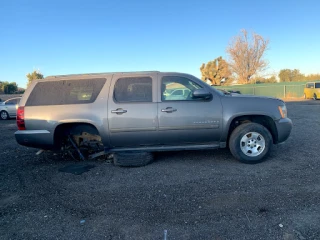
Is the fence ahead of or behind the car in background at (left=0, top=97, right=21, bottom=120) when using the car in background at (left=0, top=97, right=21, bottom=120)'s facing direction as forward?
behind

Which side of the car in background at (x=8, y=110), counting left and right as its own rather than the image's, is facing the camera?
left

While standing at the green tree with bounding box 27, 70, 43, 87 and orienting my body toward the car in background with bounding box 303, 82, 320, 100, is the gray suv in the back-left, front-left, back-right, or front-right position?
front-right

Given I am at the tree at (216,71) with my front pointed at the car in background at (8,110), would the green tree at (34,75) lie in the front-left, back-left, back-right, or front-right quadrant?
front-right

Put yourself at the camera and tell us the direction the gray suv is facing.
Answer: facing to the right of the viewer

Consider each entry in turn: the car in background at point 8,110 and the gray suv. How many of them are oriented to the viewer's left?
1

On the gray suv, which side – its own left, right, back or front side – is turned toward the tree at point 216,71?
left
